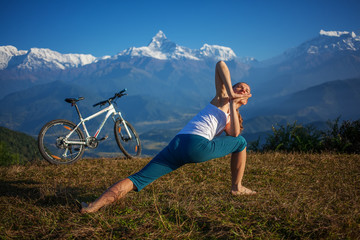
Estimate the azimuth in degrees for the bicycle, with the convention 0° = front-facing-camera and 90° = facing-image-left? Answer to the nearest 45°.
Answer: approximately 270°

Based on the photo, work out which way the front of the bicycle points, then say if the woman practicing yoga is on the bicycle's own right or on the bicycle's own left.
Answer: on the bicycle's own right
